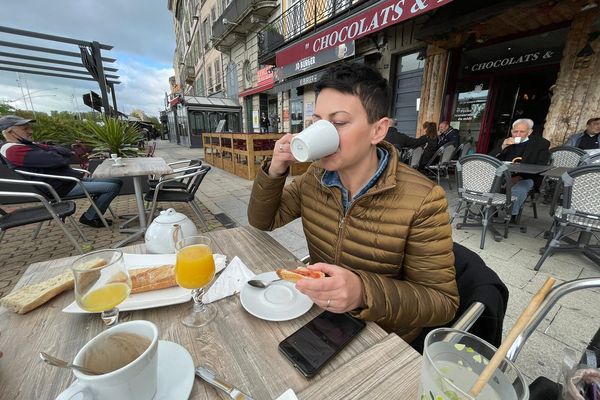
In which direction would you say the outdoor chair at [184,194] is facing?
to the viewer's left

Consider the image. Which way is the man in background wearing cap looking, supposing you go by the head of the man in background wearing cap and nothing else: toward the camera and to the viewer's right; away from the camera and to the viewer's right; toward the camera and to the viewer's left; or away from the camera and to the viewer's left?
toward the camera and to the viewer's right

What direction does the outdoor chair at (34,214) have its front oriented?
to the viewer's right

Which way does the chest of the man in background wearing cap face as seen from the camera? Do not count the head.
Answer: to the viewer's right

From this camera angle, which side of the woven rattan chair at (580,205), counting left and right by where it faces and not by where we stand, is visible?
back

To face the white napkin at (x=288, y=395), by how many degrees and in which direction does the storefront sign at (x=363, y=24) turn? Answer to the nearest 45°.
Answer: approximately 45° to its left

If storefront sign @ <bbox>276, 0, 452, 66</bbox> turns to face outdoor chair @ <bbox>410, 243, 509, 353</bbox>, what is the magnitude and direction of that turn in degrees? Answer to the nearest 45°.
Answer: approximately 45° to its left

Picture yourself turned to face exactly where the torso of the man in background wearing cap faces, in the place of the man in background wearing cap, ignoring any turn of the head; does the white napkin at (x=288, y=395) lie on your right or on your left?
on your right

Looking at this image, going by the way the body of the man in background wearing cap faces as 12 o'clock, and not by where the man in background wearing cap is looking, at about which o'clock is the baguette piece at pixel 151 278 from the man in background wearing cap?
The baguette piece is roughly at 3 o'clock from the man in background wearing cap.

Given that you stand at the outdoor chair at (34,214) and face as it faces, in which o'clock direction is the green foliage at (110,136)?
The green foliage is roughly at 10 o'clock from the outdoor chair.

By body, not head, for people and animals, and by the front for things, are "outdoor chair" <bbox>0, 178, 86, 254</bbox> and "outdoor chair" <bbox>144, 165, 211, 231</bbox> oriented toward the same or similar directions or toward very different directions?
very different directions
